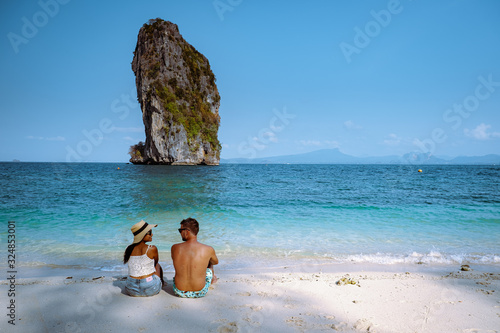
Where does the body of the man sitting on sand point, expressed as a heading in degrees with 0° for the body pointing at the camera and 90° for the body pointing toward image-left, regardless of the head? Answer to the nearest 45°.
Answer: approximately 180°

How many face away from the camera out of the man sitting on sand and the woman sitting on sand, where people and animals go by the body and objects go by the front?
2

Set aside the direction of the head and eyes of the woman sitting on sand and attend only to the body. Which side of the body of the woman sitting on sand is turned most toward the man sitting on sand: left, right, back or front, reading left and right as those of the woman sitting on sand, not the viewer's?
right

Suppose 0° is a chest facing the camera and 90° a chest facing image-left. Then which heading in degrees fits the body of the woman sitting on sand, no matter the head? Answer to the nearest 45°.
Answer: approximately 180°

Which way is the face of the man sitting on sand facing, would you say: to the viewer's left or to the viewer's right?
to the viewer's left

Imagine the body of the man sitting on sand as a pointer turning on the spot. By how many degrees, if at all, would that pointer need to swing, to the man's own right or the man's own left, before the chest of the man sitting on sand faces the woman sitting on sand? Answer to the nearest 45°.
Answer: approximately 90° to the man's own left
